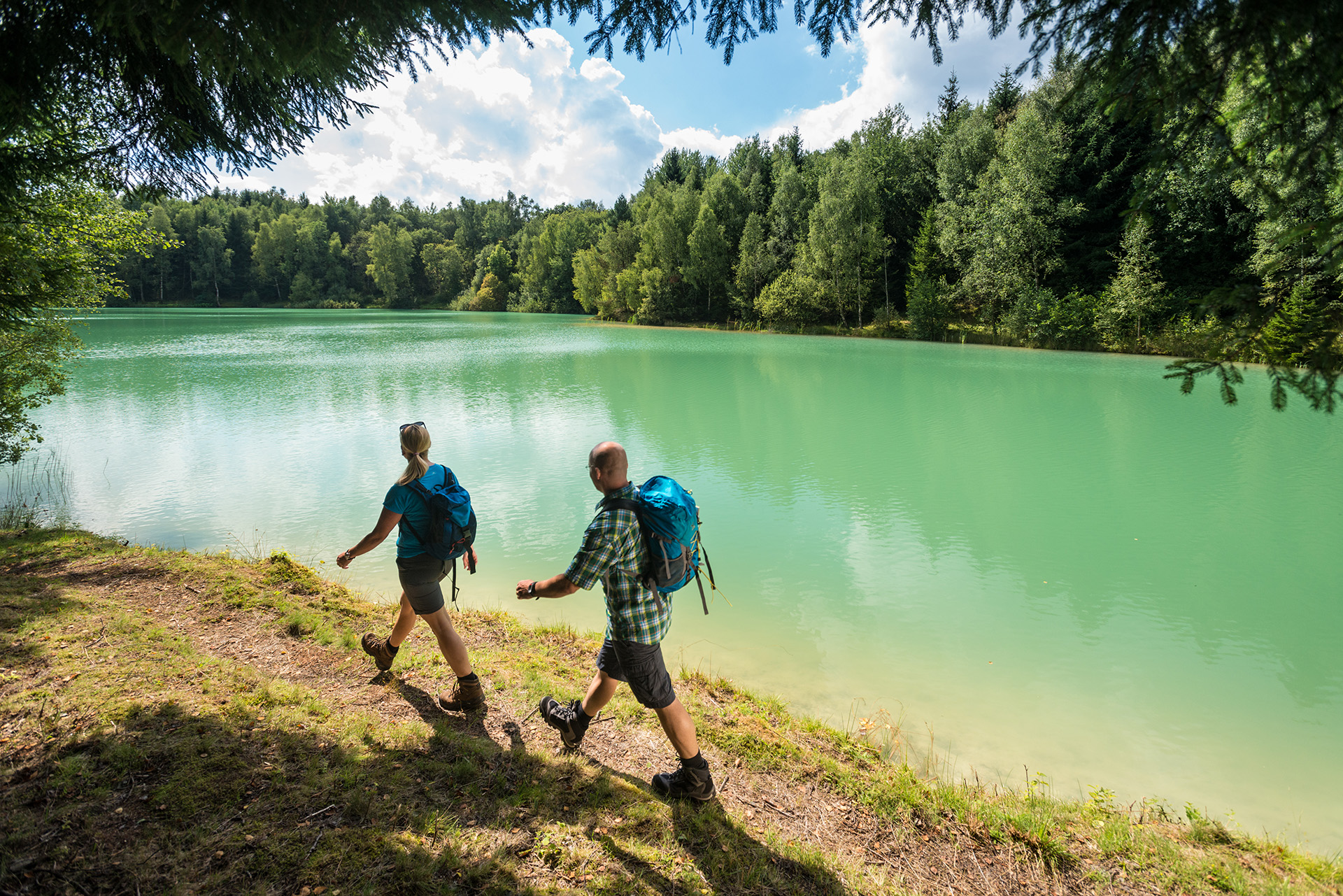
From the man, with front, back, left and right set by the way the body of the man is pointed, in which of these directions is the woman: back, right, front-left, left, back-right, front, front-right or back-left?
front-right

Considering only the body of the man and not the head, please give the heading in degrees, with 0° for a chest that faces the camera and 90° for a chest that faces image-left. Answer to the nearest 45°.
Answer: approximately 90°

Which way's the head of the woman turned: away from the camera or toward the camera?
away from the camera

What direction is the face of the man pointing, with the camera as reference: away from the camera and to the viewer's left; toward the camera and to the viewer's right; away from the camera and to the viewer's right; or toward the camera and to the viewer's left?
away from the camera and to the viewer's left
